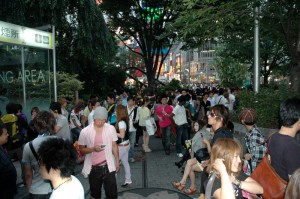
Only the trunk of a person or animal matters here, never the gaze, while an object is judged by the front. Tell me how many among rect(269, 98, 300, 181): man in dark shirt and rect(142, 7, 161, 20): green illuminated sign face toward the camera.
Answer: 1

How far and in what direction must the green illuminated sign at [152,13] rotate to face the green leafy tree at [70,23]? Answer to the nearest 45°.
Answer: approximately 45° to its right

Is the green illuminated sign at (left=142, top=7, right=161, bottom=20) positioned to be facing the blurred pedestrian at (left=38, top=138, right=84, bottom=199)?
yes

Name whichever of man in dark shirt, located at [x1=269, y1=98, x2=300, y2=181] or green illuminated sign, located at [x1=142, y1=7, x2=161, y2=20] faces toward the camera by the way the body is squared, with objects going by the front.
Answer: the green illuminated sign

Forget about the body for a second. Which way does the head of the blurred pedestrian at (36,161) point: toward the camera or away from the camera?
away from the camera

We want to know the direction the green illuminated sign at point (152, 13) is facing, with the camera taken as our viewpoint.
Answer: facing the viewer

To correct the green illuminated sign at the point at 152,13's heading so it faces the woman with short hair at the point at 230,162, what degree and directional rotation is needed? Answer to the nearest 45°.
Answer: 0° — it already faces them

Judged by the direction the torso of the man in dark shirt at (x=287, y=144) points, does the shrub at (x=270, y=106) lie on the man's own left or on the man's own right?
on the man's own left
